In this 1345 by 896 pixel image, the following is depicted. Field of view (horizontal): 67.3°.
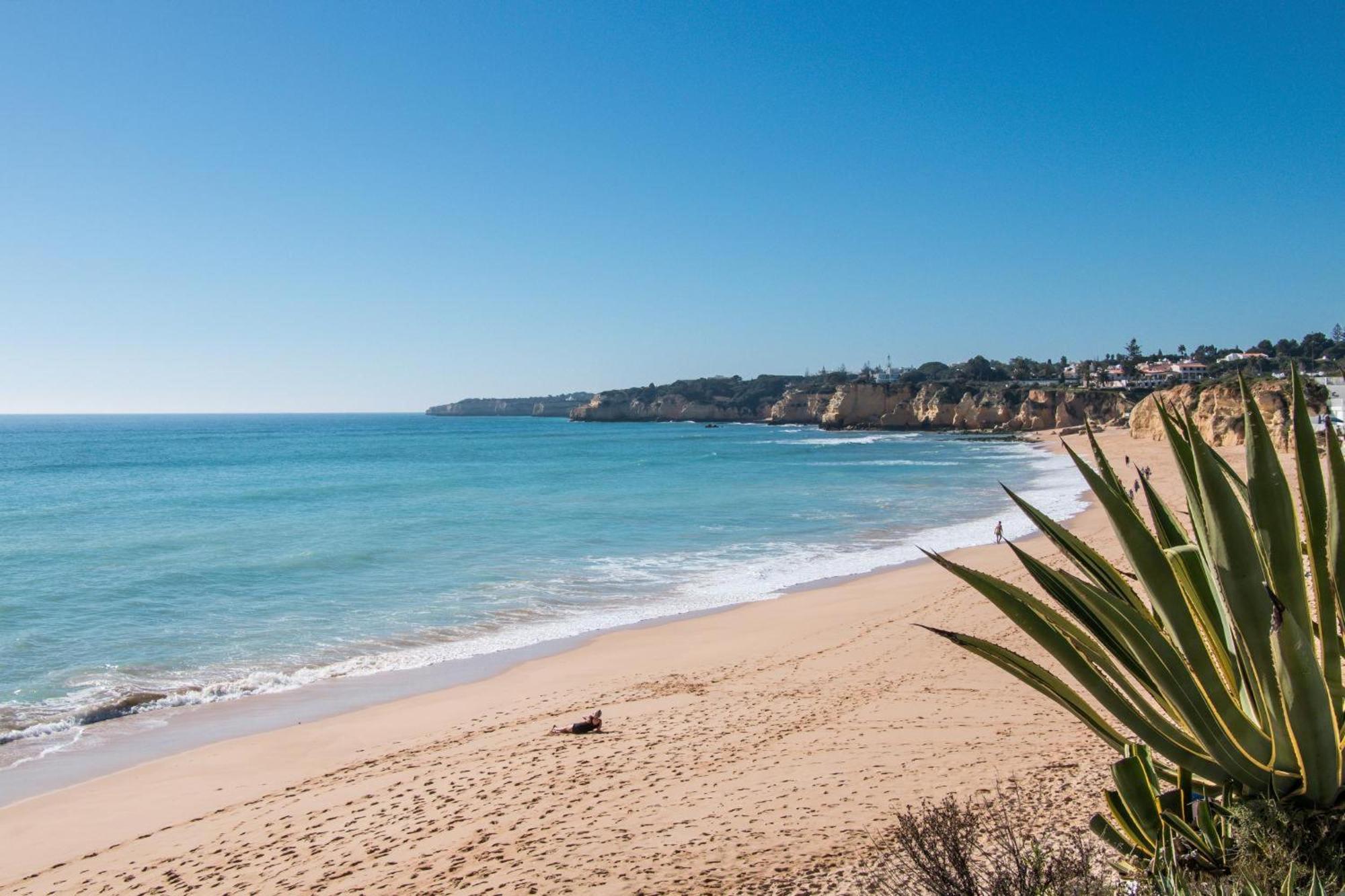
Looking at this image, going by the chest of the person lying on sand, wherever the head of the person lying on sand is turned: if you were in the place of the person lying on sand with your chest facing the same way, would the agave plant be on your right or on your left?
on your left

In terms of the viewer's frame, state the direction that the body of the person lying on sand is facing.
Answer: to the viewer's left
